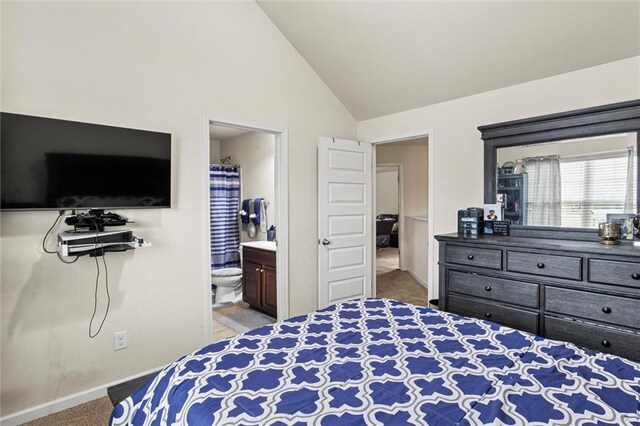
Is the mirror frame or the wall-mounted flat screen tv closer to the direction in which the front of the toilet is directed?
the wall-mounted flat screen tv

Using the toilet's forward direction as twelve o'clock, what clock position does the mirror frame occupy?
The mirror frame is roughly at 9 o'clock from the toilet.

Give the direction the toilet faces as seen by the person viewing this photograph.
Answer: facing the viewer and to the left of the viewer

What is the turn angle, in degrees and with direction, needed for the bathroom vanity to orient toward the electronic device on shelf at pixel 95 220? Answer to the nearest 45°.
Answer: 0° — it already faces it

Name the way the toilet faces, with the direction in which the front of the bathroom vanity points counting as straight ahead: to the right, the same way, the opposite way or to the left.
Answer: the same way

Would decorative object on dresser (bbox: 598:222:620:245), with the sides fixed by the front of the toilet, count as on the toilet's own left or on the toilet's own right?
on the toilet's own left

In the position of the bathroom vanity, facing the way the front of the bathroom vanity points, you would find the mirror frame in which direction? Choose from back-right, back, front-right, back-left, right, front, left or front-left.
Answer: left

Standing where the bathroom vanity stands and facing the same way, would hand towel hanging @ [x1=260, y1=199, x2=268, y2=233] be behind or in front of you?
behind

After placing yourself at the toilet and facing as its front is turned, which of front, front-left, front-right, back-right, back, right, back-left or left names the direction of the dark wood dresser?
left

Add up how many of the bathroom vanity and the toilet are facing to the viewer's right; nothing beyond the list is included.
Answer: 0

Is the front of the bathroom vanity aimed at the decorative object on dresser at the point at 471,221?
no

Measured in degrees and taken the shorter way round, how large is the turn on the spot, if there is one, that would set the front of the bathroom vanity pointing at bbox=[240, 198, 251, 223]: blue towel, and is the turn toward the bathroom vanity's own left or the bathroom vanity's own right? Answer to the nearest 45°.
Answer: approximately 135° to the bathroom vanity's own right

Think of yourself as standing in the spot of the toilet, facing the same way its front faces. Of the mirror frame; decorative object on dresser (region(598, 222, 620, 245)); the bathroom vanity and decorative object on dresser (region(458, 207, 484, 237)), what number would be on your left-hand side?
4

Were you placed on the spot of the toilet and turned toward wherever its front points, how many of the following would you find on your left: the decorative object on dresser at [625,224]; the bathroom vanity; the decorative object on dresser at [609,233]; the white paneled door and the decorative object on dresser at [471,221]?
5

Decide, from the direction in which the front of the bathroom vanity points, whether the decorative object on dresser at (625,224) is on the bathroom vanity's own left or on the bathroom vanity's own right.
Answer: on the bathroom vanity's own left

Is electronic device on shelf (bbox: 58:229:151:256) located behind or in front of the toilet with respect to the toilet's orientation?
in front

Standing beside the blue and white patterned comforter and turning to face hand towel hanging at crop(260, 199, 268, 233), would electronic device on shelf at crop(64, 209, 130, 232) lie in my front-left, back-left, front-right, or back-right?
front-left
